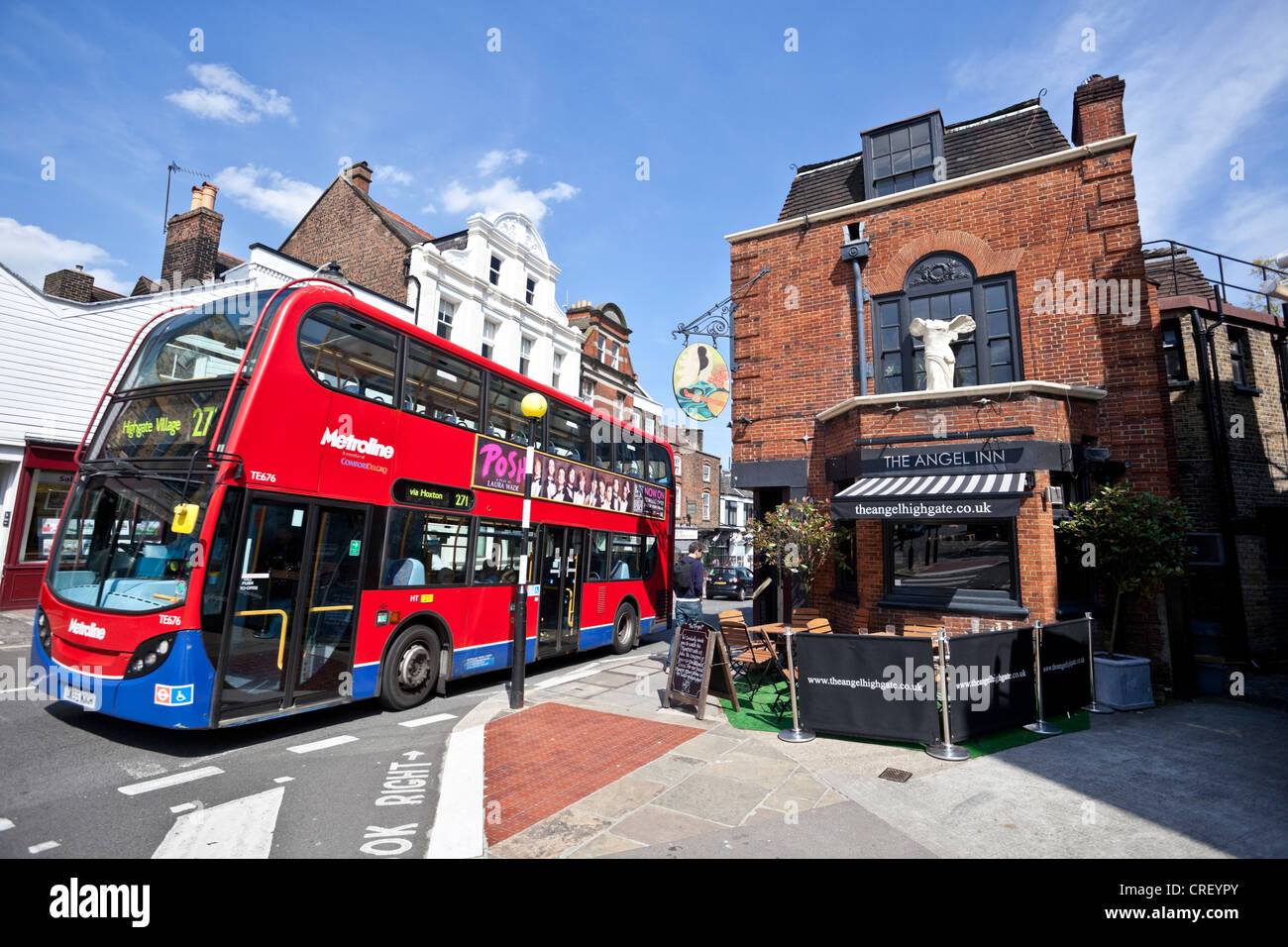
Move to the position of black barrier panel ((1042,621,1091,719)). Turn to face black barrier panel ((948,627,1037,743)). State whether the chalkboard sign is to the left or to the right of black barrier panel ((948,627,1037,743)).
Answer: right

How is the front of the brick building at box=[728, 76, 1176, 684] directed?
toward the camera

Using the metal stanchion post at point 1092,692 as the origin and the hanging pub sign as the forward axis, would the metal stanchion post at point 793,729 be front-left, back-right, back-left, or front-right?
front-left

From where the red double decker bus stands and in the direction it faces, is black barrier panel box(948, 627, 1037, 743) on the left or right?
on its left

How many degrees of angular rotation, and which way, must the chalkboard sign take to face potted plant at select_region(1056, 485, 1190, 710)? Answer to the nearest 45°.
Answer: approximately 135° to its left

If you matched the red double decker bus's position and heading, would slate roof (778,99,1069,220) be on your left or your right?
on your left

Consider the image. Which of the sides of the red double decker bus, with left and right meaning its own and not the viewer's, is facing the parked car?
back

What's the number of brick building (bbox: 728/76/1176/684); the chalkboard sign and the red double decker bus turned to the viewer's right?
0

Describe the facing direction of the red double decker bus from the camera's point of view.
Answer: facing the viewer and to the left of the viewer

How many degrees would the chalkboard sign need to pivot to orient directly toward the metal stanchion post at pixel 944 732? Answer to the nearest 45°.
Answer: approximately 90° to its left

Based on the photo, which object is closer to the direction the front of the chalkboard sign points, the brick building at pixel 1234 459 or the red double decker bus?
the red double decker bus

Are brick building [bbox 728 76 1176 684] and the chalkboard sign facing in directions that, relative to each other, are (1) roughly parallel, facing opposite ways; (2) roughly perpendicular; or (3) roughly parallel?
roughly parallel
